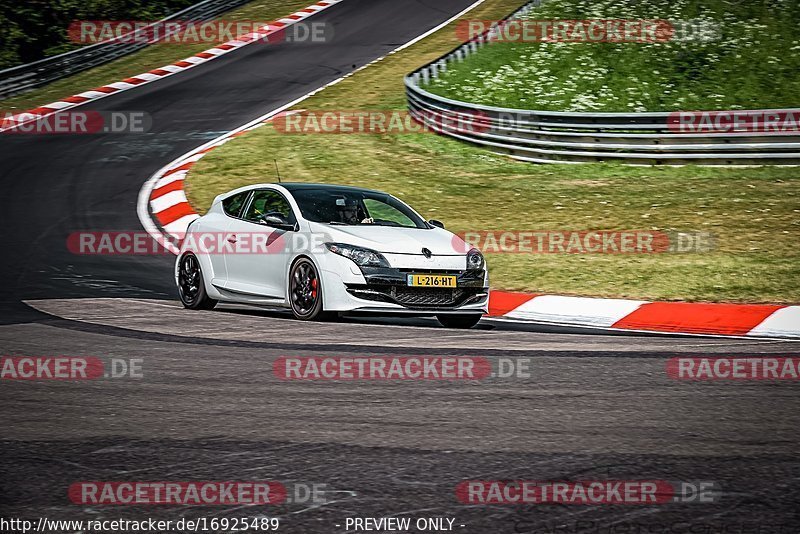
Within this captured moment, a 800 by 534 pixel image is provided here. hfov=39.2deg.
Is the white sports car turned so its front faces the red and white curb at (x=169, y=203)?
no

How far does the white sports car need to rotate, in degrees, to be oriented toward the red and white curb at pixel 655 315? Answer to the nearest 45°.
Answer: approximately 45° to its left

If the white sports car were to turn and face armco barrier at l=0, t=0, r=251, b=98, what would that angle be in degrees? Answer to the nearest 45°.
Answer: approximately 135° to its left

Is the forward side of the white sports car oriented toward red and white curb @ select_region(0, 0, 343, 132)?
no

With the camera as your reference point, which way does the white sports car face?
facing the viewer and to the right of the viewer

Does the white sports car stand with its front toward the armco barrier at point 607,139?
no
